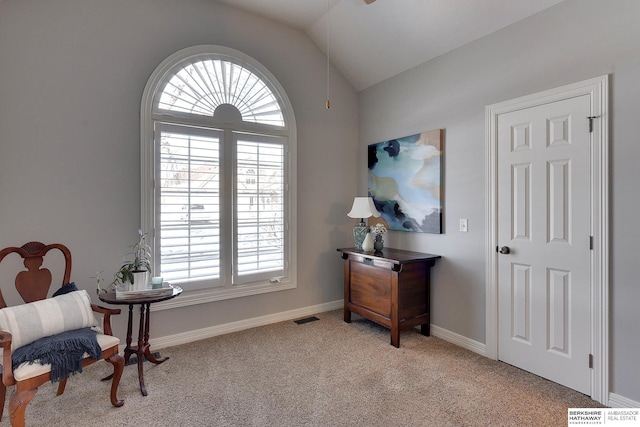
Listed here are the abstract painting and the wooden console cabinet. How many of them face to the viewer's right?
0

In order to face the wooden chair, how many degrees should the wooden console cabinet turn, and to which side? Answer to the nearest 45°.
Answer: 0° — it already faces it

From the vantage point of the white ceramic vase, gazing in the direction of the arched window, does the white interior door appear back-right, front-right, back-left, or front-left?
back-left

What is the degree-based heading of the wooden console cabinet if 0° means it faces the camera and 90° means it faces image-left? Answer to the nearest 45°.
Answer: approximately 45°

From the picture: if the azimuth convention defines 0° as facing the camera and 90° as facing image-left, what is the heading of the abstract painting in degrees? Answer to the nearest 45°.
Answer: approximately 45°

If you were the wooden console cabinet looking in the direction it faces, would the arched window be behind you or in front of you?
in front

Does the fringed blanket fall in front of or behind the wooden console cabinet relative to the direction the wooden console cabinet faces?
in front
